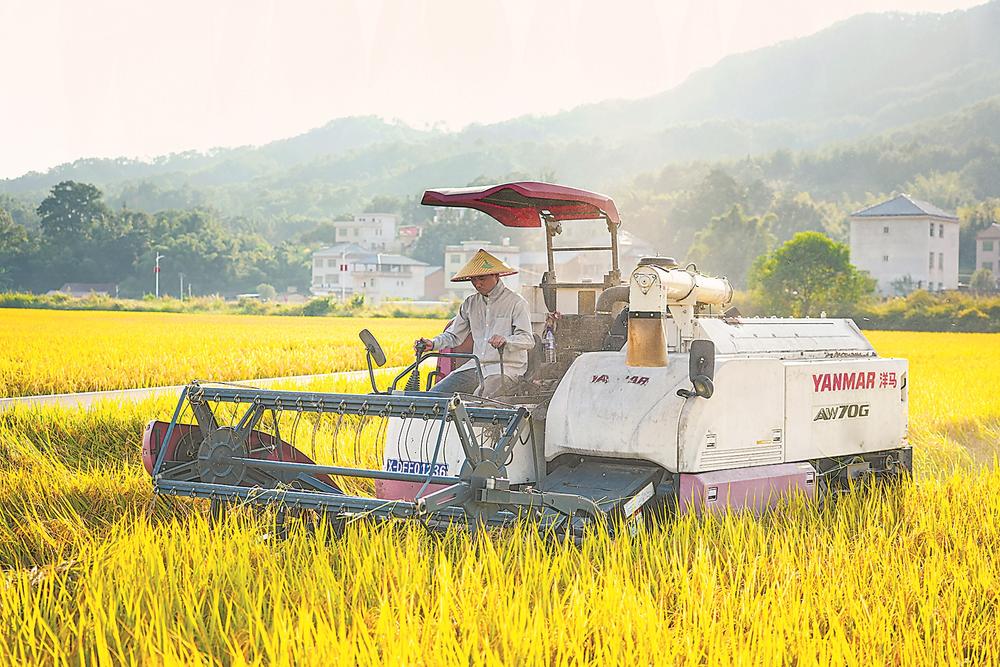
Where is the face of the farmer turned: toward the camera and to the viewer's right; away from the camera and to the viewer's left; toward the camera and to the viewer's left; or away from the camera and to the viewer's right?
toward the camera and to the viewer's left

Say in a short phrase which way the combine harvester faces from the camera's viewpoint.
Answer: facing the viewer and to the left of the viewer
